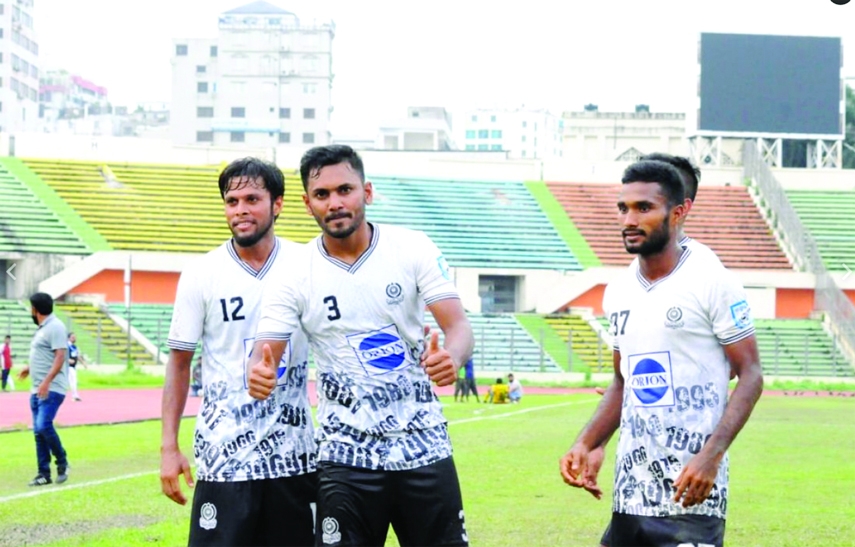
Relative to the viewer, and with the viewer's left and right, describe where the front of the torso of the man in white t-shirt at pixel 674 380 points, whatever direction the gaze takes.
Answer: facing the viewer and to the left of the viewer

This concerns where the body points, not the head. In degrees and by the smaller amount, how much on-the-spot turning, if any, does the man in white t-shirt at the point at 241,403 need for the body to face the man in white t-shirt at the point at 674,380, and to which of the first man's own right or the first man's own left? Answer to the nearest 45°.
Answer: approximately 45° to the first man's own left

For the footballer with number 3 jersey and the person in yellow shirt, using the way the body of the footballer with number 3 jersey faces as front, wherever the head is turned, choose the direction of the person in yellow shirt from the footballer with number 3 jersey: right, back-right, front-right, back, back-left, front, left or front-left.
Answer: back

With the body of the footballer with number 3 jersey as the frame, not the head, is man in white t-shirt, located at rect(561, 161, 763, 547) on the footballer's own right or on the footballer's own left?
on the footballer's own left

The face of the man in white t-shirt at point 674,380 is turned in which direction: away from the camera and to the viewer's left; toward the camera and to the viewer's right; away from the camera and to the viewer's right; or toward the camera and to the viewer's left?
toward the camera and to the viewer's left

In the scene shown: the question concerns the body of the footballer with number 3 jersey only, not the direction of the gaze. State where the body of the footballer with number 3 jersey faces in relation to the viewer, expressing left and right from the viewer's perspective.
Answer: facing the viewer

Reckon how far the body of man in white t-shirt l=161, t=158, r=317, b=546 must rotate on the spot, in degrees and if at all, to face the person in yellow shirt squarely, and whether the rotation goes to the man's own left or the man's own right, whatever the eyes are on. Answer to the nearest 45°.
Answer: approximately 180°

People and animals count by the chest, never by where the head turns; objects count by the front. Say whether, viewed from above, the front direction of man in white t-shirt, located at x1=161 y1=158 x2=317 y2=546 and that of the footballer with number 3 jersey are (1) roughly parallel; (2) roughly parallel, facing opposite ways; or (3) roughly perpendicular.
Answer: roughly parallel

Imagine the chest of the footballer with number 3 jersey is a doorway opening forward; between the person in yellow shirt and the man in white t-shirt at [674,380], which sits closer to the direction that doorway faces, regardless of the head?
the man in white t-shirt

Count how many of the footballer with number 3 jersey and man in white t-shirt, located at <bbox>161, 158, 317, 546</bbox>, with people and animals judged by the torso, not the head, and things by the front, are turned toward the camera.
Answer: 2

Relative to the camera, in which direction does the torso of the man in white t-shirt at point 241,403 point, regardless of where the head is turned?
toward the camera
